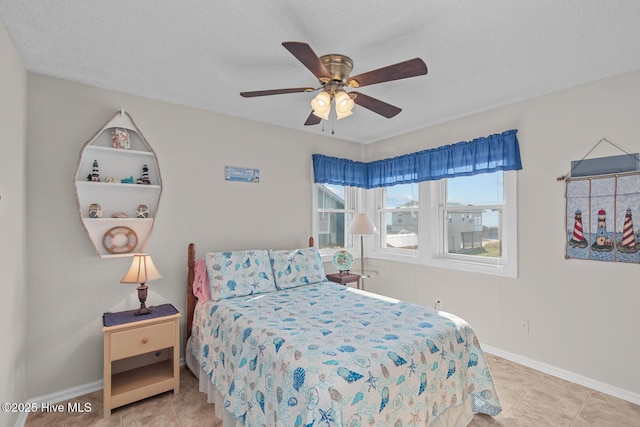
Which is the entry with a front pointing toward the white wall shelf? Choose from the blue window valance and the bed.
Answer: the blue window valance

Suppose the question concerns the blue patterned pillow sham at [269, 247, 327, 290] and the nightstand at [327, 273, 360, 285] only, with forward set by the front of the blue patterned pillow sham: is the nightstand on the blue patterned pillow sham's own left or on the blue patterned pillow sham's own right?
on the blue patterned pillow sham's own left

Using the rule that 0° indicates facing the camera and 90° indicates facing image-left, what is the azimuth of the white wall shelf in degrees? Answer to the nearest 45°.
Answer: approximately 0°

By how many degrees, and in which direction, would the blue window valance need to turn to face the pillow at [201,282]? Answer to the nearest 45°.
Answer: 0° — it already faces it

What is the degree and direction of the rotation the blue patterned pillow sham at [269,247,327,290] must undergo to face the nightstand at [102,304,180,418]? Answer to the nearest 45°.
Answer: approximately 90° to its right

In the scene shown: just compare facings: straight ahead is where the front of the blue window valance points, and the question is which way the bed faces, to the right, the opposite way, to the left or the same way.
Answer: to the left

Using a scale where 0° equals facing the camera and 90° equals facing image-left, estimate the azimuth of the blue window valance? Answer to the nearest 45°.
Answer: approximately 45°

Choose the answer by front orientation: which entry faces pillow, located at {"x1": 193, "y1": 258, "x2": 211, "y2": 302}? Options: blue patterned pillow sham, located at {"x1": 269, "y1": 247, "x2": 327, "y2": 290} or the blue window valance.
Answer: the blue window valance

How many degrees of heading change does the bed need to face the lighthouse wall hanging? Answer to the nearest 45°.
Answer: approximately 45° to its left

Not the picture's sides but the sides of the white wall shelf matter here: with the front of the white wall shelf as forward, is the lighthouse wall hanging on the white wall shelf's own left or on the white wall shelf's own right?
on the white wall shelf's own left

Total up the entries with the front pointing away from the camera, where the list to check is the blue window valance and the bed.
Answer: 0

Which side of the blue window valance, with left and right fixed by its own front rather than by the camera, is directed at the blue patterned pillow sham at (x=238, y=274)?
front

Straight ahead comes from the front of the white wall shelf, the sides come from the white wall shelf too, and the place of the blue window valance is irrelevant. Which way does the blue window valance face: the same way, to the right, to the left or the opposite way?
to the right

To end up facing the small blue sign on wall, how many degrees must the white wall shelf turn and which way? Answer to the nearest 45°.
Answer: approximately 90° to its left

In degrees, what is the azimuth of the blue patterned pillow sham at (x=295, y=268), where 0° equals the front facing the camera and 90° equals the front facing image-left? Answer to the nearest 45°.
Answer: approximately 315°

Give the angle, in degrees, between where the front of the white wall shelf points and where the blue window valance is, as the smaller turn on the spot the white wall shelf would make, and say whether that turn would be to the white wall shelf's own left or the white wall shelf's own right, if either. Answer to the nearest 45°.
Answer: approximately 90° to the white wall shelf's own left

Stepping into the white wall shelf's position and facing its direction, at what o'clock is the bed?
The bed is roughly at 11 o'clock from the white wall shelf.
